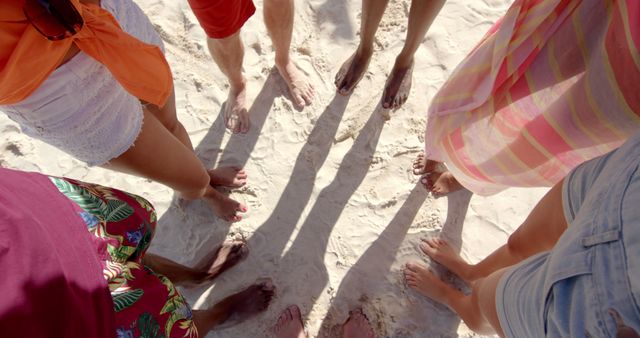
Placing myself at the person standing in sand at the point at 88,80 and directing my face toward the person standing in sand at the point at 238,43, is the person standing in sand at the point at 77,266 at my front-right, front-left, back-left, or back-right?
back-right

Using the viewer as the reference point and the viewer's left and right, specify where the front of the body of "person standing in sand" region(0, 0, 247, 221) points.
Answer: facing the viewer and to the right of the viewer

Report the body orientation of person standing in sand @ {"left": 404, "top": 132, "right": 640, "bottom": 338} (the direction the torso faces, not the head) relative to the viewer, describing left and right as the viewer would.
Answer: facing away from the viewer and to the left of the viewer

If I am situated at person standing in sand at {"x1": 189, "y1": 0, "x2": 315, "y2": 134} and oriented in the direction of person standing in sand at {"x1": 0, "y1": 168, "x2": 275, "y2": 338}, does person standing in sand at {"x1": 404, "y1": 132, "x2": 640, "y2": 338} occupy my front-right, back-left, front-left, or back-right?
front-left

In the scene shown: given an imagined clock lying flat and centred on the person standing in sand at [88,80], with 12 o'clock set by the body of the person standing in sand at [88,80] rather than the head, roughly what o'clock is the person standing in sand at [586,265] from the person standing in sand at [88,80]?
the person standing in sand at [586,265] is roughly at 12 o'clock from the person standing in sand at [88,80].

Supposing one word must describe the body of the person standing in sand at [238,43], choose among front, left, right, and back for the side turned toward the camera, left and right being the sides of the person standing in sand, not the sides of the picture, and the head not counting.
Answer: front

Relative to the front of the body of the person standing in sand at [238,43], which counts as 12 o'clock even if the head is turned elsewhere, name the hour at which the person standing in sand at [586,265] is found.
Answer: the person standing in sand at [586,265] is roughly at 11 o'clock from the person standing in sand at [238,43].

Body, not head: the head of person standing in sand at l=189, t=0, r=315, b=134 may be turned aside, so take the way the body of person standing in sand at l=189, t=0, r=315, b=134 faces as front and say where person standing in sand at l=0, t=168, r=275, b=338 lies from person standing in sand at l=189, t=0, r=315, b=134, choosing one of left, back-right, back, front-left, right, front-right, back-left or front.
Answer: front

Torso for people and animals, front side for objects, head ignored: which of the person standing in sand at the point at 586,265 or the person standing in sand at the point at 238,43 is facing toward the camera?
the person standing in sand at the point at 238,43

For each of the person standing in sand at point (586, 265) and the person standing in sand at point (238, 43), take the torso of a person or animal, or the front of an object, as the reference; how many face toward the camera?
1

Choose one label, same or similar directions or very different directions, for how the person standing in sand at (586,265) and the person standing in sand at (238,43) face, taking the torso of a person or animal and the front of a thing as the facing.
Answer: very different directions
